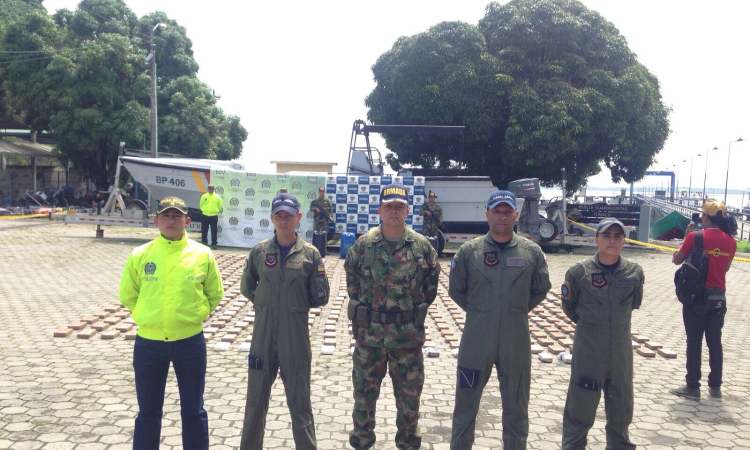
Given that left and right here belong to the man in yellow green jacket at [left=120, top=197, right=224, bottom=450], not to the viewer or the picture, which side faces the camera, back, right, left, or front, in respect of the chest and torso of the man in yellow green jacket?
front

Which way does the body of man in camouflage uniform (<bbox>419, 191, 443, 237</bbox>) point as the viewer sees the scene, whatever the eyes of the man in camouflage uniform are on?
toward the camera

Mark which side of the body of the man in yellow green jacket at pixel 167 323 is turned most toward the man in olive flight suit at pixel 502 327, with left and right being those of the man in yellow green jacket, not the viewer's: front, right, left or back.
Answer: left

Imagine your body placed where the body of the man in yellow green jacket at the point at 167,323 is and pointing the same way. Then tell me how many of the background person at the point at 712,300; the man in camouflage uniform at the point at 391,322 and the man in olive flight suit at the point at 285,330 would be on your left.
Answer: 3

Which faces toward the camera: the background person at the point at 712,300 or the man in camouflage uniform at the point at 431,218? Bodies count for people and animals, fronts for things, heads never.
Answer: the man in camouflage uniform

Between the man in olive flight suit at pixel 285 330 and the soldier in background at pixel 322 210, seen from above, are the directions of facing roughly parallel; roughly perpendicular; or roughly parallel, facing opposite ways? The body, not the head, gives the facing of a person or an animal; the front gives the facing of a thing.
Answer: roughly parallel

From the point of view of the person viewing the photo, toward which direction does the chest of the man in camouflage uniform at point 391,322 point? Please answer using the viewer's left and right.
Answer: facing the viewer

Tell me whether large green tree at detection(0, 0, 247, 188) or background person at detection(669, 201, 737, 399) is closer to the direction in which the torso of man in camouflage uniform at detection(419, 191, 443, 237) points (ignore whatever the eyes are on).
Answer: the background person

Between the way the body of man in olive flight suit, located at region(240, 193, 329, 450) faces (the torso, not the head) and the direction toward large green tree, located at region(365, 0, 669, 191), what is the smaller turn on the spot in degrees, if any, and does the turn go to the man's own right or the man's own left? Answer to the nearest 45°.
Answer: approximately 135° to the man's own left

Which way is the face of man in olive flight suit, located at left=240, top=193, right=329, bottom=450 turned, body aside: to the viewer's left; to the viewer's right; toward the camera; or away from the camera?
toward the camera

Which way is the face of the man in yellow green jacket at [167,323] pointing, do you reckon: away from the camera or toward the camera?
toward the camera

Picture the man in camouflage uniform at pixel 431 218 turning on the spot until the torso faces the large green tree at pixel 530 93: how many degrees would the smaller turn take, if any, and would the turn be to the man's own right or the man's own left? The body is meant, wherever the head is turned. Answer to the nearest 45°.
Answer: approximately 135° to the man's own left

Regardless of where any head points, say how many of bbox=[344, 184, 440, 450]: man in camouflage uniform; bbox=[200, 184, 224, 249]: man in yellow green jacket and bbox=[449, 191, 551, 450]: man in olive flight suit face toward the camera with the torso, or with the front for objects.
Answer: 3

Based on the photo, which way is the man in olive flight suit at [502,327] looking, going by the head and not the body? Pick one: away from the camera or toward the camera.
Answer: toward the camera
